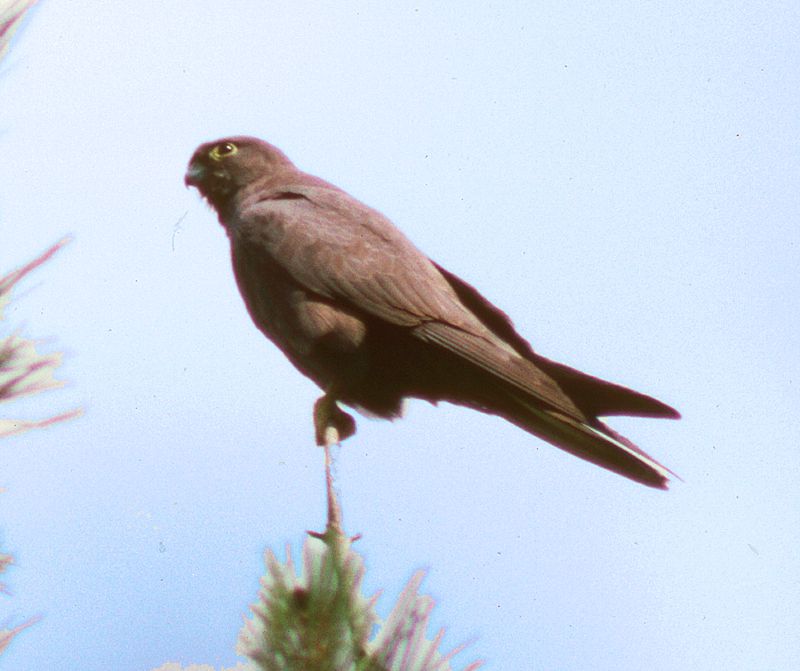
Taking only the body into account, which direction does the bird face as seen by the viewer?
to the viewer's left
